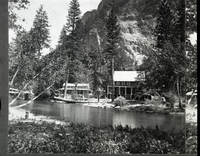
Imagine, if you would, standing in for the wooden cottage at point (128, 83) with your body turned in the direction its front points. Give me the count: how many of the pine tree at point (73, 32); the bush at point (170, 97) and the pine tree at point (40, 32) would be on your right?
2

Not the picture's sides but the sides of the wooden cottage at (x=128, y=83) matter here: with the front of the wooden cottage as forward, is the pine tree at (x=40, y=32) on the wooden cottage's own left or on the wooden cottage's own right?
on the wooden cottage's own right

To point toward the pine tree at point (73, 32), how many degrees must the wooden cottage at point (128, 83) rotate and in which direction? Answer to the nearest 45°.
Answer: approximately 90° to its right

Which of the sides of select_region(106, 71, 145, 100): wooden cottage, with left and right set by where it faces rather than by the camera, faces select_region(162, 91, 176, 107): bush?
left

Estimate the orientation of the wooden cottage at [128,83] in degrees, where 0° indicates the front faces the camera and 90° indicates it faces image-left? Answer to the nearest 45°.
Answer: approximately 0°
